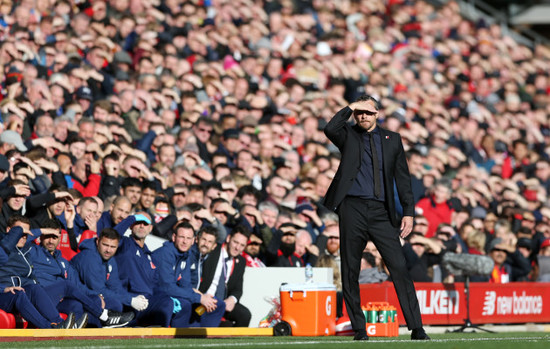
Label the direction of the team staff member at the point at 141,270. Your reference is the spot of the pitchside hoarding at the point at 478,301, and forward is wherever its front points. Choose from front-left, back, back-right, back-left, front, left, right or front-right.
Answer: front-right

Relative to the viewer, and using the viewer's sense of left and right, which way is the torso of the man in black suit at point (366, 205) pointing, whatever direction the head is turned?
facing the viewer

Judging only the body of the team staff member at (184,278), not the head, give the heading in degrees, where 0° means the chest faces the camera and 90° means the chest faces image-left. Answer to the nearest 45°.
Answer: approximately 315°

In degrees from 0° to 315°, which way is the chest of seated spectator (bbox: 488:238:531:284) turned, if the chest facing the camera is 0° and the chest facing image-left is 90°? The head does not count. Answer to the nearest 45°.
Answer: approximately 45°

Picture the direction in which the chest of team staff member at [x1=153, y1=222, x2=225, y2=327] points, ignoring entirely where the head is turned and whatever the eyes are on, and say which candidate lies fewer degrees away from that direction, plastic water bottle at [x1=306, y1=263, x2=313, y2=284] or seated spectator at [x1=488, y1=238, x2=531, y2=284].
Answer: the plastic water bottle

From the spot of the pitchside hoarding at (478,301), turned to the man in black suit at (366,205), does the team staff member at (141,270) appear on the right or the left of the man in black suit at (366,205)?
right

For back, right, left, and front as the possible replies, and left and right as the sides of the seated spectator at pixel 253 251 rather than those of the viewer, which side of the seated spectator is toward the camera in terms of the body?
front

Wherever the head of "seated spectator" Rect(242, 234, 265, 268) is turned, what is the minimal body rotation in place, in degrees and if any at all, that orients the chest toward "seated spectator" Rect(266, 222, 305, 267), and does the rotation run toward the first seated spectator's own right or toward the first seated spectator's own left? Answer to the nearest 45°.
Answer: approximately 135° to the first seated spectator's own left

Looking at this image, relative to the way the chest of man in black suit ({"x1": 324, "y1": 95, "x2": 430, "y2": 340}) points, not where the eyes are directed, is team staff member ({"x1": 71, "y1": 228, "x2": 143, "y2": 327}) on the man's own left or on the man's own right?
on the man's own right

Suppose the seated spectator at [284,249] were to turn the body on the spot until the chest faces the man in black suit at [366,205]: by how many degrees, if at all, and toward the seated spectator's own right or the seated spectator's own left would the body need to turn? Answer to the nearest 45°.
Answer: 0° — they already face them

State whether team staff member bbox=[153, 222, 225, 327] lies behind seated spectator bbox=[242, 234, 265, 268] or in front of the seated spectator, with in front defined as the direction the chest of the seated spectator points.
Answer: in front

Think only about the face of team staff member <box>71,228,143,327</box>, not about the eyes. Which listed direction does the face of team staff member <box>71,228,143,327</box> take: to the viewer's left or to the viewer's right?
to the viewer's right
